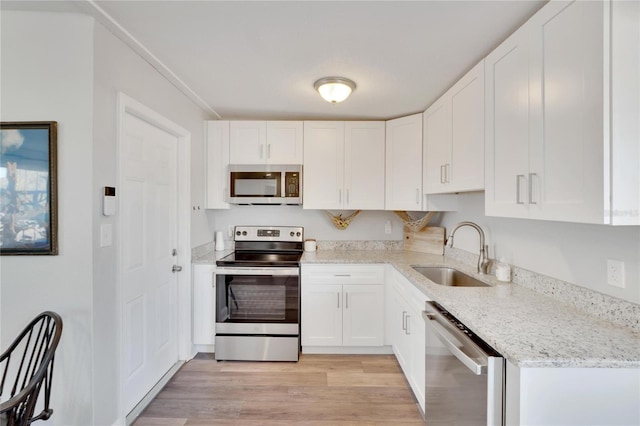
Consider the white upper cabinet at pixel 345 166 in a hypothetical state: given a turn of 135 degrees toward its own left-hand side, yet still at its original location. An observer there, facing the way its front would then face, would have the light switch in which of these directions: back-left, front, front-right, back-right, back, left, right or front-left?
back

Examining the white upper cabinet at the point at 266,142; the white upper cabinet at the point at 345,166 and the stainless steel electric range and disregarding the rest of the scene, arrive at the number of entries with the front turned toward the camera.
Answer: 3

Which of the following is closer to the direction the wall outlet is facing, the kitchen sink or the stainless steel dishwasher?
the stainless steel dishwasher

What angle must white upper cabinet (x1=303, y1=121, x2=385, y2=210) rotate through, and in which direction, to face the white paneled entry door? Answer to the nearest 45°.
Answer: approximately 45° to its right

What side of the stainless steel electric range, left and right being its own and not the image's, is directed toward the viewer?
front

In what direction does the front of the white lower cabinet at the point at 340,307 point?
toward the camera

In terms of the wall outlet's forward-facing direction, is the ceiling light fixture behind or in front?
in front

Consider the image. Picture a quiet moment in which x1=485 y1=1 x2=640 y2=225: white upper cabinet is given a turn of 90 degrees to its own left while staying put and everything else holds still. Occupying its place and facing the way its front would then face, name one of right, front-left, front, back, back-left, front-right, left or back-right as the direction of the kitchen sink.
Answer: back

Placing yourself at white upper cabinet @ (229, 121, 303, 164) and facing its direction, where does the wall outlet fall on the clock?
The wall outlet is roughly at 11 o'clock from the white upper cabinet.

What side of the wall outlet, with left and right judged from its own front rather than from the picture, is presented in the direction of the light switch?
front

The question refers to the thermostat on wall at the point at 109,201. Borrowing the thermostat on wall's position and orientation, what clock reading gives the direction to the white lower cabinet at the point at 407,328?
The white lower cabinet is roughly at 11 o'clock from the thermostat on wall.

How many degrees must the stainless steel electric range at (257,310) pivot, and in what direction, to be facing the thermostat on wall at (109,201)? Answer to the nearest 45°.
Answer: approximately 45° to its right
